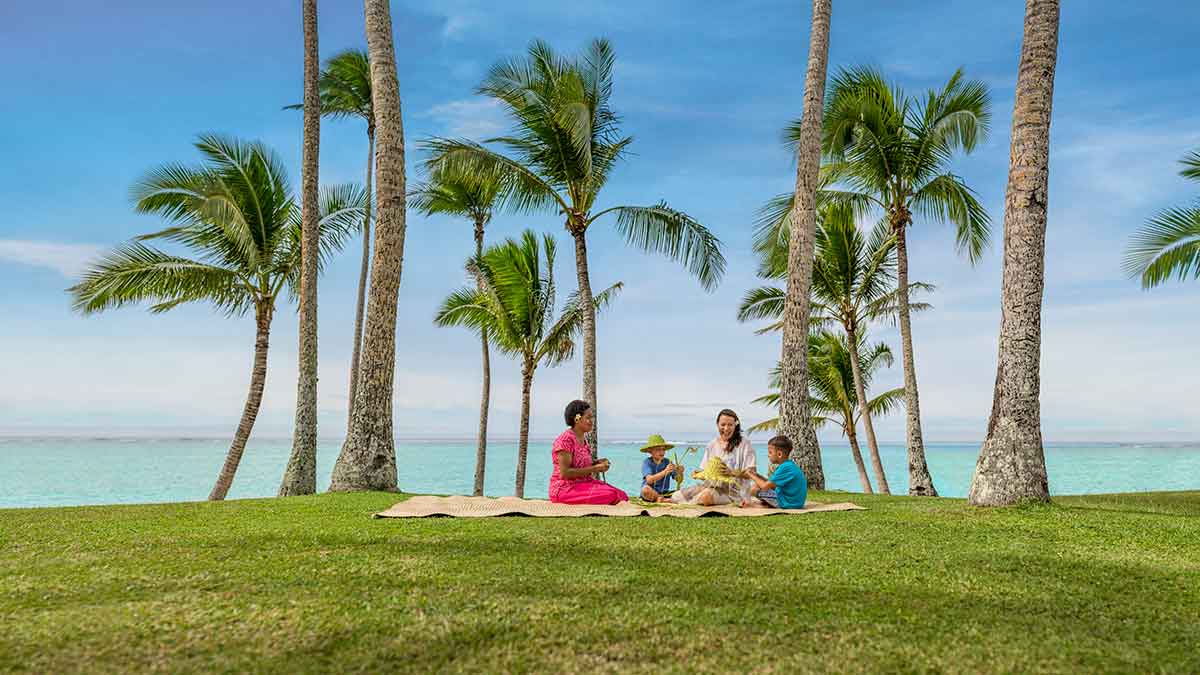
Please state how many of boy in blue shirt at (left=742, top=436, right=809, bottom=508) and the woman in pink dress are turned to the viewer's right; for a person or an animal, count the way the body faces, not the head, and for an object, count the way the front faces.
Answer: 1

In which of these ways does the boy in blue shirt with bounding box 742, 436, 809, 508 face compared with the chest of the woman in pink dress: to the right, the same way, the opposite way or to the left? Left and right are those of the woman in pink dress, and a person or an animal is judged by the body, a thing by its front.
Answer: the opposite way

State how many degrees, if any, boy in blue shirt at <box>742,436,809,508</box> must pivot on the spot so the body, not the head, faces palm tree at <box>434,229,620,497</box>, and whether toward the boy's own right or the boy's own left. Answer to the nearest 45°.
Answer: approximately 45° to the boy's own right

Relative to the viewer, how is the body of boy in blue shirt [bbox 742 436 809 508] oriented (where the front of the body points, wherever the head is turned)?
to the viewer's left

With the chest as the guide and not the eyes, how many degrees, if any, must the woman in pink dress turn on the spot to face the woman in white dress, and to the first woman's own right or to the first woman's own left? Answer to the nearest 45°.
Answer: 0° — they already face them

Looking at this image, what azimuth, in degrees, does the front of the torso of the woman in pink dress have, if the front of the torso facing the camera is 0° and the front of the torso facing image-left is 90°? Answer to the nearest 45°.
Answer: approximately 270°
